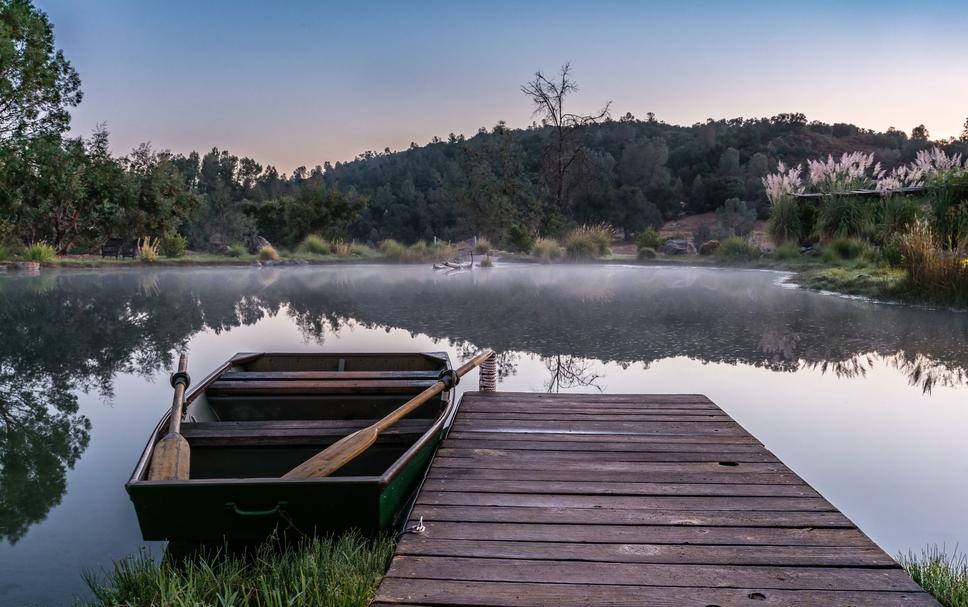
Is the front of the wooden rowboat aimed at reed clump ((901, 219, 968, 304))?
no
